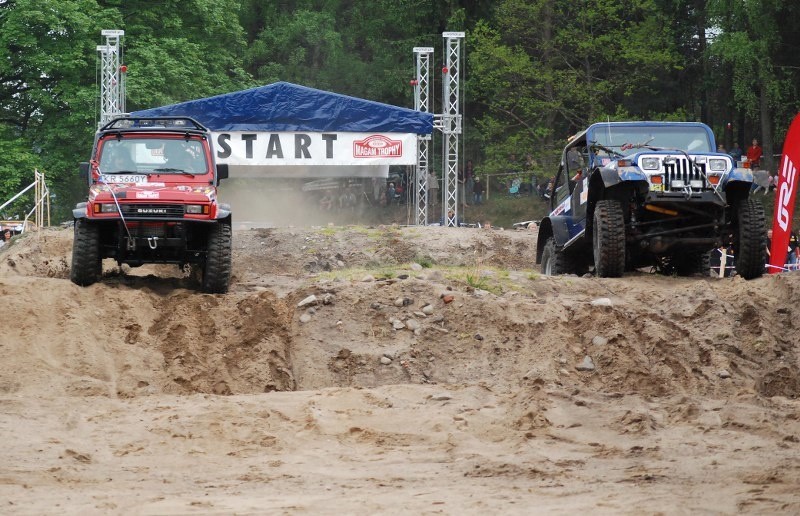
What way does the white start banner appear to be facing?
toward the camera

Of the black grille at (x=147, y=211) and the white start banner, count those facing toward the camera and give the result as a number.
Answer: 2

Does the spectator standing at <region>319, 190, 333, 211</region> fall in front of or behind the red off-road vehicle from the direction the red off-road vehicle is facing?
behind

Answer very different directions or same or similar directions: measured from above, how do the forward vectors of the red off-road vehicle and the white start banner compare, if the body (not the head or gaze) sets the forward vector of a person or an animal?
same or similar directions

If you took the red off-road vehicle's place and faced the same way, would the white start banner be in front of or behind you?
behind

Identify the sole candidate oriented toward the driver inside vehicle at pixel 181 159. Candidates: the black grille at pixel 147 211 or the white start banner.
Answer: the white start banner

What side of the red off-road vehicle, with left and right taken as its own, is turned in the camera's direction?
front

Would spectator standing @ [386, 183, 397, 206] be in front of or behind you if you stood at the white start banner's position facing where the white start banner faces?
behind

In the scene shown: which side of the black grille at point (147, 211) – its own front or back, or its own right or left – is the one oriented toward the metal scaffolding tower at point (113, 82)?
back

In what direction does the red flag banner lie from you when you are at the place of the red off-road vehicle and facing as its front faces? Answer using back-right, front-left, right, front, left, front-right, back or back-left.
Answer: left

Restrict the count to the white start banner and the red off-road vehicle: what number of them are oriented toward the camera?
2

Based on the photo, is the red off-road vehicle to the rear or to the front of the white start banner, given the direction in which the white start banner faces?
to the front

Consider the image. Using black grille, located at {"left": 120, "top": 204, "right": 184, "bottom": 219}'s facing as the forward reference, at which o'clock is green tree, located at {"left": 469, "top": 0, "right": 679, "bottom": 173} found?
The green tree is roughly at 7 o'clock from the black grille.

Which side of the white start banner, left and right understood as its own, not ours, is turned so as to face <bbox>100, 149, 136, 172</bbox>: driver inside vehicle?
front

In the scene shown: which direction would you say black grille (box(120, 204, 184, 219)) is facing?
toward the camera

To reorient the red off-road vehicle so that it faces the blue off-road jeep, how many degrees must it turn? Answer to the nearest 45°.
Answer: approximately 90° to its left

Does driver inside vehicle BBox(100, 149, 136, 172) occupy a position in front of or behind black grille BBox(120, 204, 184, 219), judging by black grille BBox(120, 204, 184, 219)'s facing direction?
behind
